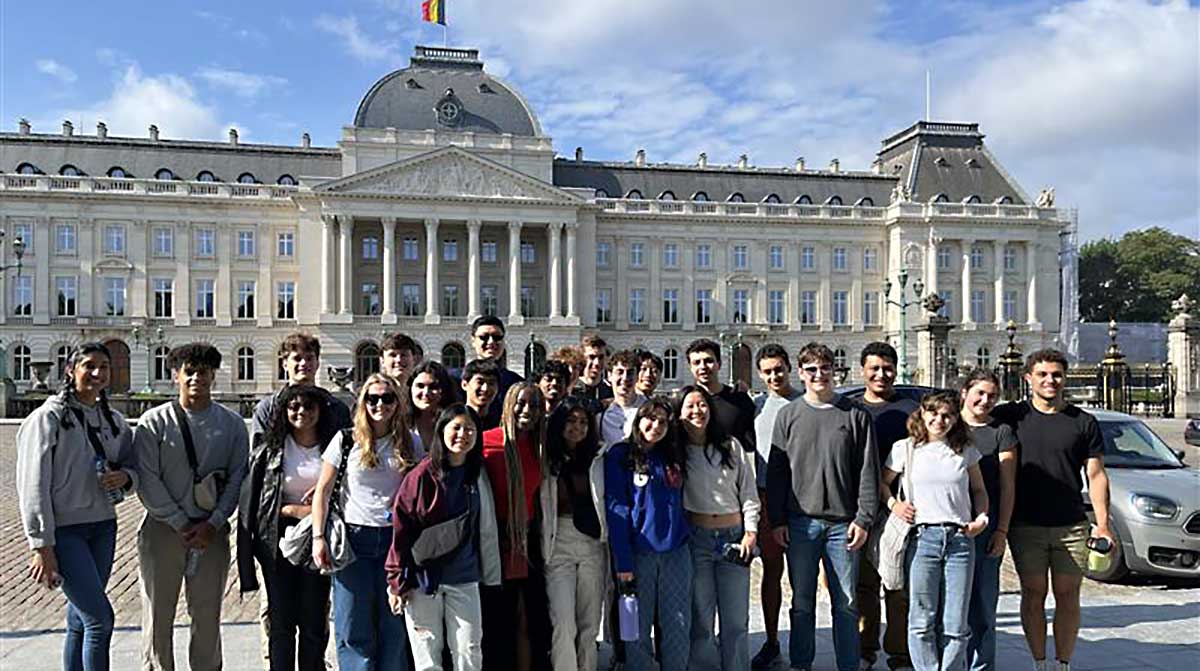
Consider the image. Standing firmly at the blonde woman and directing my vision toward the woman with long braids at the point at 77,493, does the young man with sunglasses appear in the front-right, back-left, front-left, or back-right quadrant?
back-right

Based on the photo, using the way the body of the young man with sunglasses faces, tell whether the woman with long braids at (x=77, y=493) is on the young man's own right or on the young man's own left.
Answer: on the young man's own right

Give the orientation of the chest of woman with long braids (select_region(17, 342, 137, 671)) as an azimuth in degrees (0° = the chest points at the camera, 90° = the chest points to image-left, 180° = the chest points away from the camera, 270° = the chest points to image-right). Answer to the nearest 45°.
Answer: approximately 315°

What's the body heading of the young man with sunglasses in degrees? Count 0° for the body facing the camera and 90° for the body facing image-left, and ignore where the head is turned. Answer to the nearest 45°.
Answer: approximately 0°

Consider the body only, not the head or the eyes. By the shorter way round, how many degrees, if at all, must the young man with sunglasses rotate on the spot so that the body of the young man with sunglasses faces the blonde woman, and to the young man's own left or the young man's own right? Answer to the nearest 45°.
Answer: approximately 45° to the young man's own right
